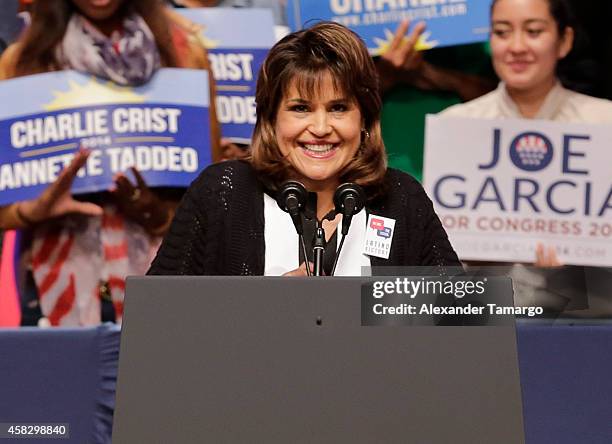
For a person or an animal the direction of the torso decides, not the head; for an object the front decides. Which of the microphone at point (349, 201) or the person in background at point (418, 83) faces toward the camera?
the person in background

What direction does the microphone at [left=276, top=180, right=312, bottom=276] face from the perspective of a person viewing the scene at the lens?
facing away from the viewer

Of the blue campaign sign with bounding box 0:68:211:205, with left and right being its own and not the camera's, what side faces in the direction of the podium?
front

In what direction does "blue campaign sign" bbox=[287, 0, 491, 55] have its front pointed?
toward the camera

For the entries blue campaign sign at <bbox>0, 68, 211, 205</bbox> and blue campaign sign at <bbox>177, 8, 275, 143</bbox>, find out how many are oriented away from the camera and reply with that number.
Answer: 0

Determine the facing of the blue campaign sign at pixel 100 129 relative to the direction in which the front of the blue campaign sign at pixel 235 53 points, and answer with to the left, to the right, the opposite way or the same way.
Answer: the same way

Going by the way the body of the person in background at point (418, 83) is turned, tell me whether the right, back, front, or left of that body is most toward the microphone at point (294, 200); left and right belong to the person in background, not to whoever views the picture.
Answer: front

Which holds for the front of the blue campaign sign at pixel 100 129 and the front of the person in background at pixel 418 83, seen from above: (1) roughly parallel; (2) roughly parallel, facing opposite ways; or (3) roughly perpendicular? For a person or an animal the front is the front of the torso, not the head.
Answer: roughly parallel

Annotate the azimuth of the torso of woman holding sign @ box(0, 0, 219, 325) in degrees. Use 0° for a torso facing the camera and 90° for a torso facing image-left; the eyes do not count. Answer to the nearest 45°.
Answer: approximately 0°

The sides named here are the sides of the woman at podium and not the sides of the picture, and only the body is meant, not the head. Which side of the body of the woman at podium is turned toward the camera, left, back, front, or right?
front

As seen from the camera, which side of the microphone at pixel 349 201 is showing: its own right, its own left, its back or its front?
back

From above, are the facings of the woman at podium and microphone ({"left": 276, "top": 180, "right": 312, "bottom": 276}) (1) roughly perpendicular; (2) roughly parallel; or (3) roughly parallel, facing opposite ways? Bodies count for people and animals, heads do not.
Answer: roughly parallel, facing opposite ways

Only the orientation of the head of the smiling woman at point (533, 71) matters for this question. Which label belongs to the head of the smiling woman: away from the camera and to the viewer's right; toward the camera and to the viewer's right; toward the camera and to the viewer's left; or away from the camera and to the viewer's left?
toward the camera and to the viewer's left

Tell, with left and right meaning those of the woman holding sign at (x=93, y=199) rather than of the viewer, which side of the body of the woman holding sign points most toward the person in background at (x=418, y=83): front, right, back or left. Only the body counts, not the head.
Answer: left

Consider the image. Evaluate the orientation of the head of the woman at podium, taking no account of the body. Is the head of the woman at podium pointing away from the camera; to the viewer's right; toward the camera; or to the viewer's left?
toward the camera

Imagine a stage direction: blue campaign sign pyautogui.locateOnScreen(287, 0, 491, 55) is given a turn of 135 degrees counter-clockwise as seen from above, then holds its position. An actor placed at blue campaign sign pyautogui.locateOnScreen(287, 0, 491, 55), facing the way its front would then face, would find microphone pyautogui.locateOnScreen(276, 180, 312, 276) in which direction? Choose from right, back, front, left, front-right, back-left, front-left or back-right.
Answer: back-right

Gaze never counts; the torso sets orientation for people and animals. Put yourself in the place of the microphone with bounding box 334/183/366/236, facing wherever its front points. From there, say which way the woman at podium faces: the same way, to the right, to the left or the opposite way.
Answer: the opposite way
